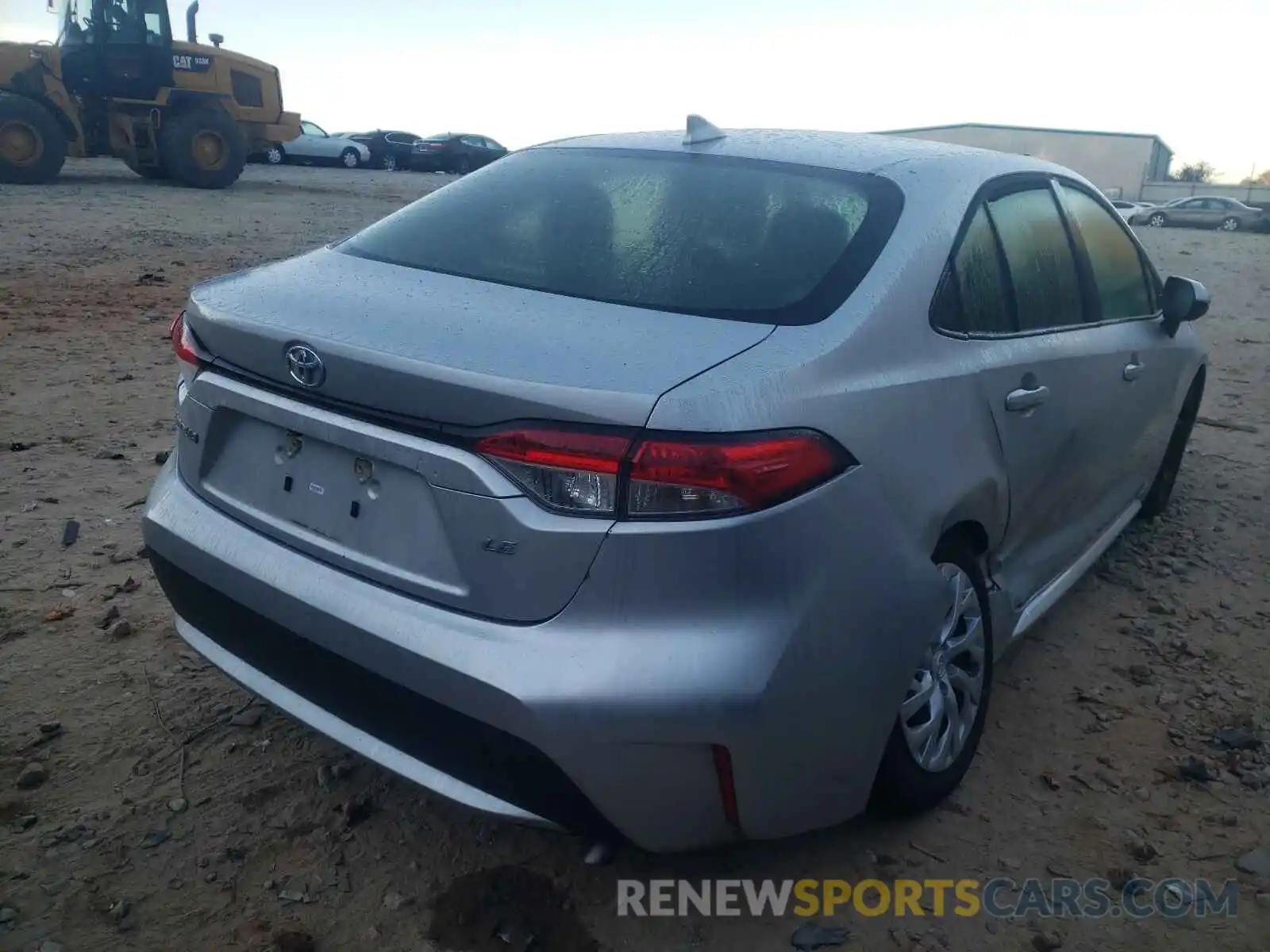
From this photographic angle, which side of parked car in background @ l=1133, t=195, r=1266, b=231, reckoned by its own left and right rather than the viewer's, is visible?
left

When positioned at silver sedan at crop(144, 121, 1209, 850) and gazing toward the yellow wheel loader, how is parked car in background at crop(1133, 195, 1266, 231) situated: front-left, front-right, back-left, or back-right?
front-right

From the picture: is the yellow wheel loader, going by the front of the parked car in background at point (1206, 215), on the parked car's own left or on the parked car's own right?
on the parked car's own left

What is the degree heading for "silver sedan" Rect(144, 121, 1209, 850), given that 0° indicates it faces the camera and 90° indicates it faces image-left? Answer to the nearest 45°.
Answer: approximately 225°

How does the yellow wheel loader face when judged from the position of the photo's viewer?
facing to the left of the viewer

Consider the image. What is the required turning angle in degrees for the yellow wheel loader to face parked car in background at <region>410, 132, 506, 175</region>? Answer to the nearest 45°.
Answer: approximately 135° to its right

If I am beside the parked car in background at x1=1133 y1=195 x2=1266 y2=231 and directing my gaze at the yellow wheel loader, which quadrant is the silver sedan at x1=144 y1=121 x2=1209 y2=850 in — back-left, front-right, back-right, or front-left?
front-left

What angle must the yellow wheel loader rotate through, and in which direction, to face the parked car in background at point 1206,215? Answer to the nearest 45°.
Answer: approximately 180°
